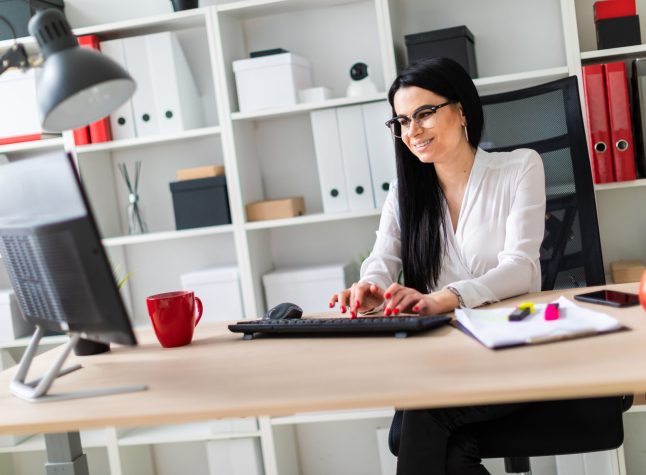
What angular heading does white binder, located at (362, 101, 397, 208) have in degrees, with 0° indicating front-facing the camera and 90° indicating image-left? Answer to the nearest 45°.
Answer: approximately 0°

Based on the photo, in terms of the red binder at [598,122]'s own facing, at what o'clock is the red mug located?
The red mug is roughly at 1 o'clock from the red binder.

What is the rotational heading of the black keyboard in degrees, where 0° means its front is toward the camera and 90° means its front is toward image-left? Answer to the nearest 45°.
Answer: approximately 180°

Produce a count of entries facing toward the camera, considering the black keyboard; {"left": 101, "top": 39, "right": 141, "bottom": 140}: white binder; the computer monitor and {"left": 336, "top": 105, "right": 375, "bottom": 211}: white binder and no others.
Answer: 2

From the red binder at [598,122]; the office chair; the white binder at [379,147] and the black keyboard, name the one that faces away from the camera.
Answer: the black keyboard

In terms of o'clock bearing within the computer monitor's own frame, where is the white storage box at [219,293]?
The white storage box is roughly at 11 o'clock from the computer monitor.
